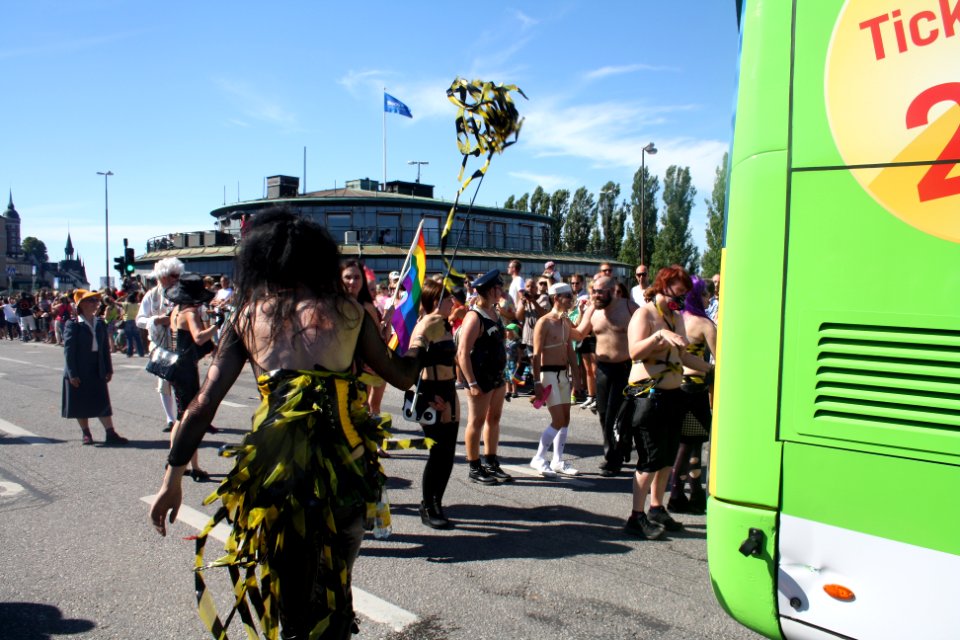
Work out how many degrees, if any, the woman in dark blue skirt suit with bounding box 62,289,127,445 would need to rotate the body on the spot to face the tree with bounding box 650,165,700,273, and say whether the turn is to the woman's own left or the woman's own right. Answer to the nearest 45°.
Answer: approximately 90° to the woman's own left

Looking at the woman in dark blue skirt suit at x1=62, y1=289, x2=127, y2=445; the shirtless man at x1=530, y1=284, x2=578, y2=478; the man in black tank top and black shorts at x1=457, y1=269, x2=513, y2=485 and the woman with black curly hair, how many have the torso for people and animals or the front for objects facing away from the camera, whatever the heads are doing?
1

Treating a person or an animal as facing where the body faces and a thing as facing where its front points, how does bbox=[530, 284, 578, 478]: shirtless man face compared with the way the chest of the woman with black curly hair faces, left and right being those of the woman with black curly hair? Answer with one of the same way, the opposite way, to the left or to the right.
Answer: the opposite way

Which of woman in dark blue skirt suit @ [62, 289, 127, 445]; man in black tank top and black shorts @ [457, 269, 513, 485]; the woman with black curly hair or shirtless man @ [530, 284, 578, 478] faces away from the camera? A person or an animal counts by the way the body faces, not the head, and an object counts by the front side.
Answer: the woman with black curly hair

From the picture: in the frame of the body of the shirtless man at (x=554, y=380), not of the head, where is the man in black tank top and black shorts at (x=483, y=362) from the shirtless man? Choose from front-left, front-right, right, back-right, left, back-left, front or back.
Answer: right

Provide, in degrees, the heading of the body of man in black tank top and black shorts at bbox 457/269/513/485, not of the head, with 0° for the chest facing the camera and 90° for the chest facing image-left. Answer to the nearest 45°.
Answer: approximately 315°

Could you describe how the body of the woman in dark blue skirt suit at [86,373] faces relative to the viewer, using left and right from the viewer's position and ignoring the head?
facing the viewer and to the right of the viewer

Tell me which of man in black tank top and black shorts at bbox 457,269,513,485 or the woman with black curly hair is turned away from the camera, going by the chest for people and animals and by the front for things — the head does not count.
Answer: the woman with black curly hair

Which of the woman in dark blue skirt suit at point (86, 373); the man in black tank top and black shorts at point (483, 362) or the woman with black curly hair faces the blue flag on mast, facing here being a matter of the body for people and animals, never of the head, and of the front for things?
the woman with black curly hair

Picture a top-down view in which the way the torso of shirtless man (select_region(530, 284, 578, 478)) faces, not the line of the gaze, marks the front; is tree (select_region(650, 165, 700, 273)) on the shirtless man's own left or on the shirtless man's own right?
on the shirtless man's own left

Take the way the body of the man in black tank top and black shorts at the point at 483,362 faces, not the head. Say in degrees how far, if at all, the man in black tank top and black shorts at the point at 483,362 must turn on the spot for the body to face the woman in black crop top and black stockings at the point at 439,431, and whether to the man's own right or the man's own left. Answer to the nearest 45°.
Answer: approximately 45° to the man's own right

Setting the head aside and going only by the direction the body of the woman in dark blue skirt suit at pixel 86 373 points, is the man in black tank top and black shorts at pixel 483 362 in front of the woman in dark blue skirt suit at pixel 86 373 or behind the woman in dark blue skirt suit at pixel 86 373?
in front

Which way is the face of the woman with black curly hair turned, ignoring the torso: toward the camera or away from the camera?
away from the camera

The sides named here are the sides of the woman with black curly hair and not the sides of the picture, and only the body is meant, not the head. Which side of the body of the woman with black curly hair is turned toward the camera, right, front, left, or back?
back

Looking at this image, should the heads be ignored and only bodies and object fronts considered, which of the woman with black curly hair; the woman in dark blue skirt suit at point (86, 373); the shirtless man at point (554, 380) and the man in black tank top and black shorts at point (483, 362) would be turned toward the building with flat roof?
the woman with black curly hair

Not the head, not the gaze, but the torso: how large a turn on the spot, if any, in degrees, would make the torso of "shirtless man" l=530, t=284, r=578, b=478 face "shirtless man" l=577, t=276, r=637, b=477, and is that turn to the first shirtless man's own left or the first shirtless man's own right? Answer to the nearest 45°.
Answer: approximately 45° to the first shirtless man's own left

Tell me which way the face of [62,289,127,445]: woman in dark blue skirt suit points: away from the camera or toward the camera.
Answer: toward the camera

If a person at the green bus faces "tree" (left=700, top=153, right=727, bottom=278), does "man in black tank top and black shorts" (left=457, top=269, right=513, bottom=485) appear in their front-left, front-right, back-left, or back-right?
front-left

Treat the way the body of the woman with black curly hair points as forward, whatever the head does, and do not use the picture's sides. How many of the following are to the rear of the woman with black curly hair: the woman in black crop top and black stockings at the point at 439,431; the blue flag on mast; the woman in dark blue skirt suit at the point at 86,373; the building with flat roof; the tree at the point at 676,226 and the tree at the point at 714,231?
0

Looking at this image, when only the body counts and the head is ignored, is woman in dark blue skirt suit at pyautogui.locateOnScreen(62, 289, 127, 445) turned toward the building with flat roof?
no

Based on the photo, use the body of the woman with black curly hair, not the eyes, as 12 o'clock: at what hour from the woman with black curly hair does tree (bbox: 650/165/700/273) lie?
The tree is roughly at 1 o'clock from the woman with black curly hair.
